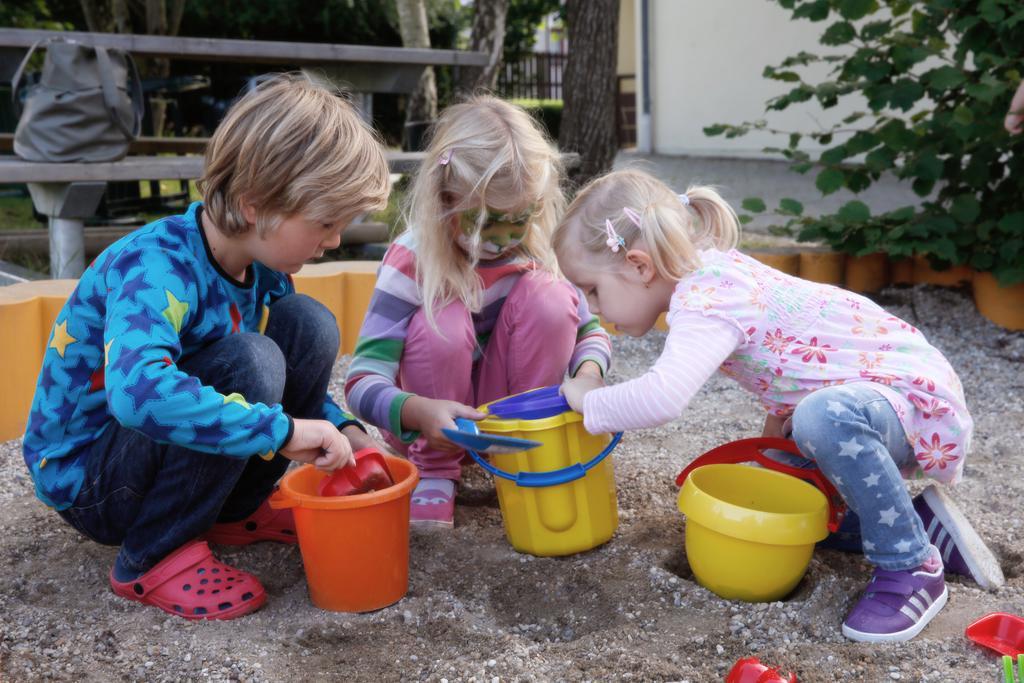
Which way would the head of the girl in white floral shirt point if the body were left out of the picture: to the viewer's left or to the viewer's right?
to the viewer's left

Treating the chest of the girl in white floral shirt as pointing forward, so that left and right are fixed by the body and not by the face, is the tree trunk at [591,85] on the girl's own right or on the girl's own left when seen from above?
on the girl's own right

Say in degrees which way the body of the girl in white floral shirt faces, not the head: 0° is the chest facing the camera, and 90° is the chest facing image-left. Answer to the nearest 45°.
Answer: approximately 90°

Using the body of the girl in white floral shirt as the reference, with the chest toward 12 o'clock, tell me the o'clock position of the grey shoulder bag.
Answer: The grey shoulder bag is roughly at 1 o'clock from the girl in white floral shirt.

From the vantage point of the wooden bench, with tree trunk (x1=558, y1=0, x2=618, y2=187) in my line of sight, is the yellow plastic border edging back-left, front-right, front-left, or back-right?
back-right

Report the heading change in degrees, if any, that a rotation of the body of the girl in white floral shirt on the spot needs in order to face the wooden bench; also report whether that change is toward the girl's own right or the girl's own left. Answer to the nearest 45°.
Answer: approximately 45° to the girl's own right
